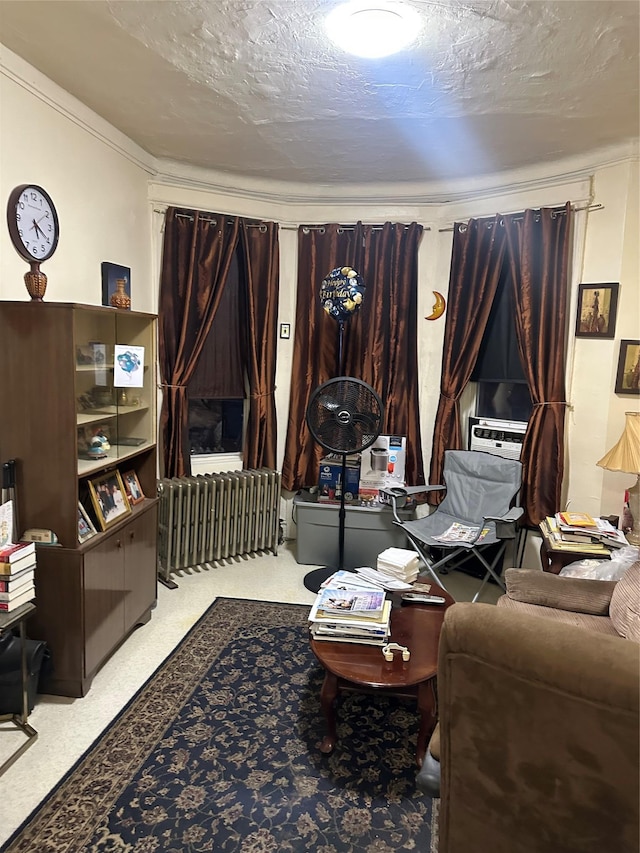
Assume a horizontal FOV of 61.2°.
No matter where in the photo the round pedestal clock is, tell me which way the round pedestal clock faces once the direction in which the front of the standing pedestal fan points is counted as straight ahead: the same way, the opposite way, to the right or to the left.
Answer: to the left

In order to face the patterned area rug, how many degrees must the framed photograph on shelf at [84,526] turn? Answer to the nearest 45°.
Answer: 0° — it already faces it

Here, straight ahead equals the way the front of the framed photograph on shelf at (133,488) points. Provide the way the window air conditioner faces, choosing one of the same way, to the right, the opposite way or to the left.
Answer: to the right

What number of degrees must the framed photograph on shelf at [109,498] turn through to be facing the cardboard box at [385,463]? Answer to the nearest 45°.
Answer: approximately 45° to its left

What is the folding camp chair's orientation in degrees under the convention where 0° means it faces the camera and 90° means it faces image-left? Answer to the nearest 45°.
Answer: approximately 45°

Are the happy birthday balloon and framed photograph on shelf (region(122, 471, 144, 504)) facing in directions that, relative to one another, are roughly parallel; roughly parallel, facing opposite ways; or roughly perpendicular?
roughly perpendicular

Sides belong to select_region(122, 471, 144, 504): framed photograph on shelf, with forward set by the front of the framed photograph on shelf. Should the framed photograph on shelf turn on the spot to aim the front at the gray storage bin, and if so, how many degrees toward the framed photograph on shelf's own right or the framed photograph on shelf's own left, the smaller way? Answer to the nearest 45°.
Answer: approximately 45° to the framed photograph on shelf's own left

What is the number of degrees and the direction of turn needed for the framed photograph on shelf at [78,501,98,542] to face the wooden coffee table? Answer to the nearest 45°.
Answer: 0° — it already faces it

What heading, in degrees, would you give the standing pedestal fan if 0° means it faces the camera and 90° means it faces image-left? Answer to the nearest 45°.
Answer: approximately 0°

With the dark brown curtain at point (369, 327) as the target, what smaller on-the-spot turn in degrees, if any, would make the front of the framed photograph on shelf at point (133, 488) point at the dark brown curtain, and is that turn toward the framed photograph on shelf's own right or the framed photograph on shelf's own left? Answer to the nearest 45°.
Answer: approximately 45° to the framed photograph on shelf's own left

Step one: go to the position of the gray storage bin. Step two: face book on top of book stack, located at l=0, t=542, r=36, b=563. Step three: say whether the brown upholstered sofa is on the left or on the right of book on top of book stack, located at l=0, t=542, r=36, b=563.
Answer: left
